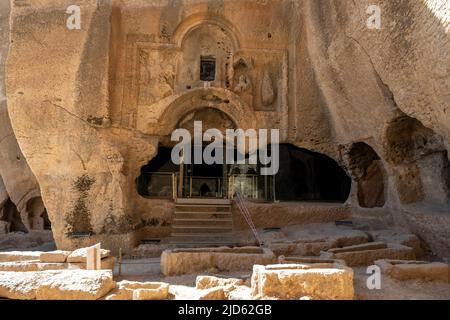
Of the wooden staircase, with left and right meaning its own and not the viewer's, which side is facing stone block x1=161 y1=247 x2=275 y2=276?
front

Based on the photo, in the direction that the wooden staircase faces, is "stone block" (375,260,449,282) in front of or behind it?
in front

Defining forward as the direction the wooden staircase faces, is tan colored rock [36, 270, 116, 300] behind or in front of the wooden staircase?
in front

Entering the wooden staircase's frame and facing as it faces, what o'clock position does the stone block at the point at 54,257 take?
The stone block is roughly at 1 o'clock from the wooden staircase.

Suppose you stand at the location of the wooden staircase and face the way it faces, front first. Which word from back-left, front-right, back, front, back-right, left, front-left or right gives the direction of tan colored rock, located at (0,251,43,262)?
front-right

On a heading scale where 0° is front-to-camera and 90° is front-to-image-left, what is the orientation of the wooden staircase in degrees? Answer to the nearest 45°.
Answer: approximately 0°

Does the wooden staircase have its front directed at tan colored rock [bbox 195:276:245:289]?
yes

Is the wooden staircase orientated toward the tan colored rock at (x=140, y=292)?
yes

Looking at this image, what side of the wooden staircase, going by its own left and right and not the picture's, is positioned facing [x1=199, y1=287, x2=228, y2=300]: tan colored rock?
front

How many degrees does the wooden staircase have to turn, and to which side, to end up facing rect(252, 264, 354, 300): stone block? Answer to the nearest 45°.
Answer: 0° — it already faces it

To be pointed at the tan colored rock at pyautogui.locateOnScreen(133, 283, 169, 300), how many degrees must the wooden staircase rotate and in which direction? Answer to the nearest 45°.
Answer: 0° — it already faces it

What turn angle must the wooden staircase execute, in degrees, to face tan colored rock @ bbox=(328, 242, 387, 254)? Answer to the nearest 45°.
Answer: approximately 45° to its left
